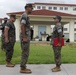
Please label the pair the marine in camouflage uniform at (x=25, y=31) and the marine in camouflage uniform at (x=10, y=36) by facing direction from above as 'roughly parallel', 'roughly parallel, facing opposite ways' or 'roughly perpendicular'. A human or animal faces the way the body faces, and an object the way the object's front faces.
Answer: roughly parallel
